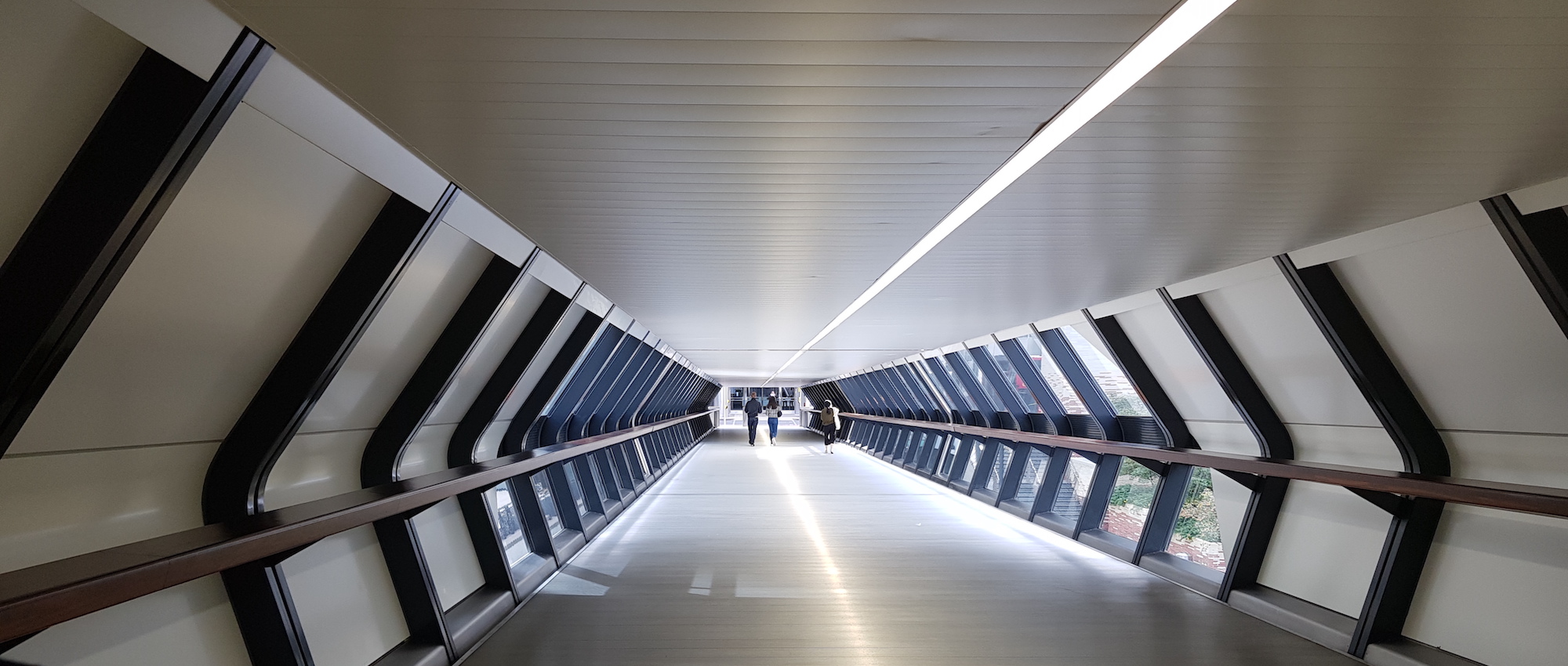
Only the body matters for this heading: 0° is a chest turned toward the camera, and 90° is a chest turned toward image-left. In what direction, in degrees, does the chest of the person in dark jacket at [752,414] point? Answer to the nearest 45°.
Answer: approximately 180°
